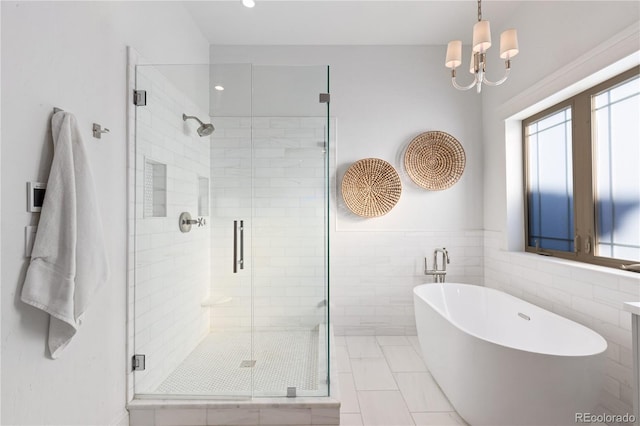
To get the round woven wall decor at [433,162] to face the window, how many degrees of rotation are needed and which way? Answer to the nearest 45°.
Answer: approximately 45° to its left

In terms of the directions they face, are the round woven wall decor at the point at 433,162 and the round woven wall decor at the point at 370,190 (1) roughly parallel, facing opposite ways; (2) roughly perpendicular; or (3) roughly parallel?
roughly parallel

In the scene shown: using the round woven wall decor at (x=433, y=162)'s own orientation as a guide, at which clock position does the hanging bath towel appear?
The hanging bath towel is roughly at 1 o'clock from the round woven wall decor.

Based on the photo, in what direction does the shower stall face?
toward the camera

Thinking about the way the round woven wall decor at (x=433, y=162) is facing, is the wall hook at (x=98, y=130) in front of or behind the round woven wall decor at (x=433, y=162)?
in front

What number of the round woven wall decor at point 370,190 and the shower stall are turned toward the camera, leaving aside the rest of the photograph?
2

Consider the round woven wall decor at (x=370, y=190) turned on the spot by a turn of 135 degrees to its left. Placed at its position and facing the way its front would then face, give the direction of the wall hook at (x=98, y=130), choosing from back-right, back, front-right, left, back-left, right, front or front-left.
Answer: back

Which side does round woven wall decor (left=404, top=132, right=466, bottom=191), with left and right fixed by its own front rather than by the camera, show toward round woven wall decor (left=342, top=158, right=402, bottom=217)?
right

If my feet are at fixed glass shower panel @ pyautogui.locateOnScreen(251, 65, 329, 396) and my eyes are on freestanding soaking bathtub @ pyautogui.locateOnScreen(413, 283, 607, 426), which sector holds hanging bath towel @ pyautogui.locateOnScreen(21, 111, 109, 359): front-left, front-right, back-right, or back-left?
back-right

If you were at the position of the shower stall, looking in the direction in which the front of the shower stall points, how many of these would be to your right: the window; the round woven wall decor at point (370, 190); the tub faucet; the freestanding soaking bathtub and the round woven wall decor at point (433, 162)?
0

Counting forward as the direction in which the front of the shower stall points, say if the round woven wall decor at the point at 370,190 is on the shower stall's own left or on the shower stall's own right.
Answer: on the shower stall's own left

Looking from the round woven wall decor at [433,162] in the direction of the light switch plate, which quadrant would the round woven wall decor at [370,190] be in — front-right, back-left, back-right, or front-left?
front-right

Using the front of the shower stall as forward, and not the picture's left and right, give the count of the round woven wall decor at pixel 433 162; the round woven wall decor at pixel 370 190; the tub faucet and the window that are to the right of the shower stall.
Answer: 0

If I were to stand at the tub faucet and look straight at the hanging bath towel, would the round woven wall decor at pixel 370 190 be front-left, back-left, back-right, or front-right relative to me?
front-right

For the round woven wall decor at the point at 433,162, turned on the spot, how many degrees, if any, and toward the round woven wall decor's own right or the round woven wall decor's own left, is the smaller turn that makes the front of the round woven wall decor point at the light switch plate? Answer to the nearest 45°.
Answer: approximately 45° to the round woven wall decor's own right

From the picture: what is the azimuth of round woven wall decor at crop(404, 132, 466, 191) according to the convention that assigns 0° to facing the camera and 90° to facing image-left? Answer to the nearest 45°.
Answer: approximately 0°

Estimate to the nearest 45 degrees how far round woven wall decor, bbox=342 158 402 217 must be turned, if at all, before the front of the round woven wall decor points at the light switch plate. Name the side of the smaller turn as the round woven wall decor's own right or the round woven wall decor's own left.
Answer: approximately 45° to the round woven wall decor's own right

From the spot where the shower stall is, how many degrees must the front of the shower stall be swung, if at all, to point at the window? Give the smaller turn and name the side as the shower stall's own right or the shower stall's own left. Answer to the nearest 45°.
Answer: approximately 90° to the shower stall's own left
